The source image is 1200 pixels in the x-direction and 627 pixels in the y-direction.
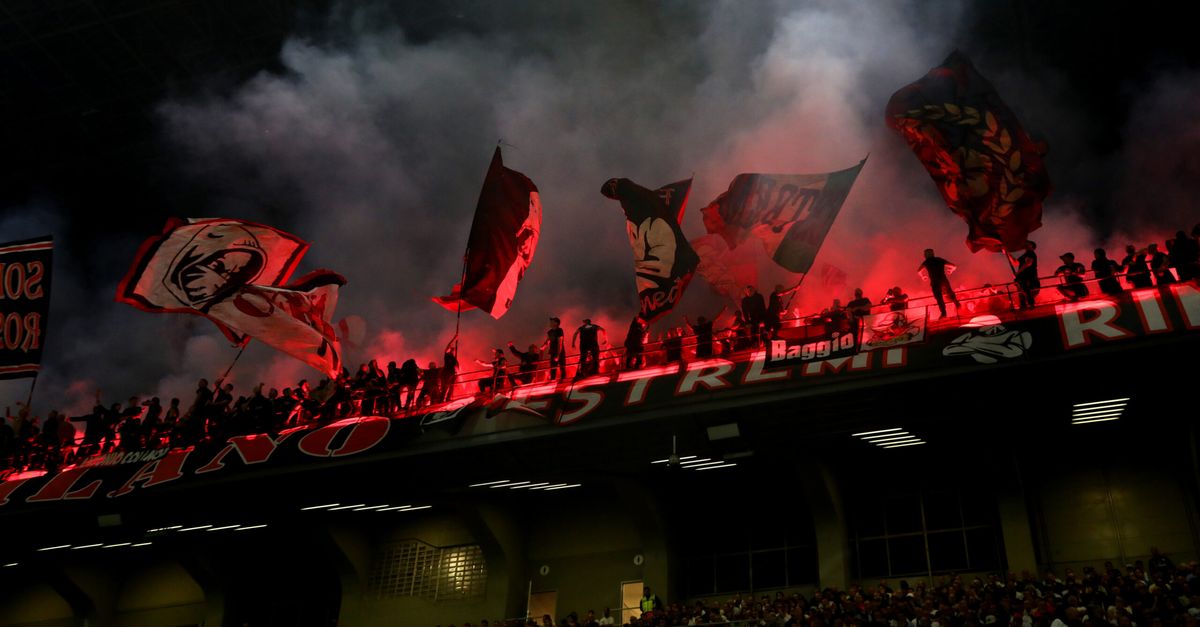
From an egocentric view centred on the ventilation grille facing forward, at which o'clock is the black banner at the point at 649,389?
The black banner is roughly at 11 o'clock from the ventilation grille.

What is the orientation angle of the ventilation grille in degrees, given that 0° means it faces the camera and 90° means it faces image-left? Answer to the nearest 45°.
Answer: approximately 0°

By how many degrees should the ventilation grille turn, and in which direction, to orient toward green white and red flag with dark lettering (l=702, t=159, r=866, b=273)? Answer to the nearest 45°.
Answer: approximately 45° to its left
